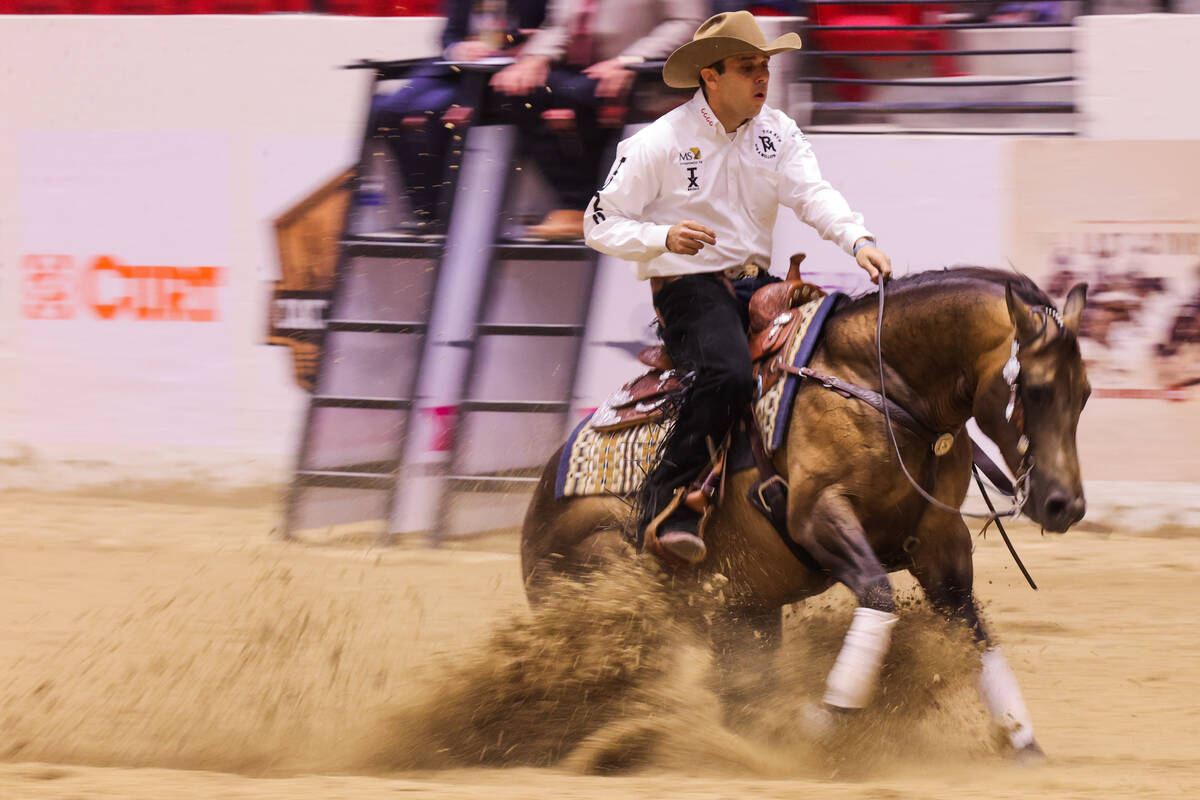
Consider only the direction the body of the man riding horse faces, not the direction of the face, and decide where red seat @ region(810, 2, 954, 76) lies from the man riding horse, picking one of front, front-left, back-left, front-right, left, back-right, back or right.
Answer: back-left

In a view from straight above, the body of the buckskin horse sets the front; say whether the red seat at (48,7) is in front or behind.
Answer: behind

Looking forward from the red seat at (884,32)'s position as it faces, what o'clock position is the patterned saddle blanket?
The patterned saddle blanket is roughly at 12 o'clock from the red seat.

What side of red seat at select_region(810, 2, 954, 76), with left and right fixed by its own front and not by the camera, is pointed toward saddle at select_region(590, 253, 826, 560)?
front

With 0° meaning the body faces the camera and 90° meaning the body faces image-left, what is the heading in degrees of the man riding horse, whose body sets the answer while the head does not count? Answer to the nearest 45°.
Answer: approximately 315°

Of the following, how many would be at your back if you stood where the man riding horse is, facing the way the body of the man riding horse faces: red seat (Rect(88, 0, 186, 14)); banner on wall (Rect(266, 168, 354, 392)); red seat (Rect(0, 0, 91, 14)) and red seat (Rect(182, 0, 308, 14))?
4

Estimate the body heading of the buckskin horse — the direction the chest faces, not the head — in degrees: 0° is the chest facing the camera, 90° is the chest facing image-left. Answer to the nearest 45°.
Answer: approximately 315°

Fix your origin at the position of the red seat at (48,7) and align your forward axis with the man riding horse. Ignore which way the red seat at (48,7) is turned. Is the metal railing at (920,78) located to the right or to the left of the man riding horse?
left

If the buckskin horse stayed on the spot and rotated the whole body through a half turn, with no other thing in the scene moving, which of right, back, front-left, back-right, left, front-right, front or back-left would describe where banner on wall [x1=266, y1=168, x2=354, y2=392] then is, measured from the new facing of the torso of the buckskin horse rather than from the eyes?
front

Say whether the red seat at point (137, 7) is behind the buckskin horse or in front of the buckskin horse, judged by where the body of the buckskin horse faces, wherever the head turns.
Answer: behind

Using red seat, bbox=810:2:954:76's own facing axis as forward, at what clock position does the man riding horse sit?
The man riding horse is roughly at 12 o'clock from the red seat.

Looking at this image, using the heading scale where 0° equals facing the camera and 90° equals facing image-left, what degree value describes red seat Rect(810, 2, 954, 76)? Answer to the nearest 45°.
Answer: approximately 0°

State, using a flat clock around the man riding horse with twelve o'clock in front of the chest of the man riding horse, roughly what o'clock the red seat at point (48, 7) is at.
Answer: The red seat is roughly at 6 o'clock from the man riding horse.
